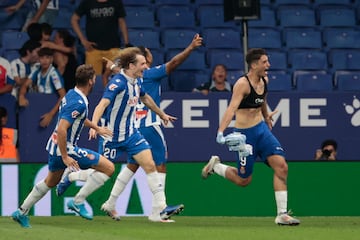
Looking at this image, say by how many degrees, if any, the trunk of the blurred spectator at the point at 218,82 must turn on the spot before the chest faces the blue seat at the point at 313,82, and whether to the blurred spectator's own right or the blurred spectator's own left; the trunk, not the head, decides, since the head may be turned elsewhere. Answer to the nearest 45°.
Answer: approximately 135° to the blurred spectator's own left

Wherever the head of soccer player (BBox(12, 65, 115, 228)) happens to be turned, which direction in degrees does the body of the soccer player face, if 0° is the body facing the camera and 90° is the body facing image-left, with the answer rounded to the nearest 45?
approximately 270°

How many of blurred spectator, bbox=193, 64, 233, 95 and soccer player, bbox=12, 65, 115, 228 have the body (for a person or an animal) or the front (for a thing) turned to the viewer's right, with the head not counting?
1

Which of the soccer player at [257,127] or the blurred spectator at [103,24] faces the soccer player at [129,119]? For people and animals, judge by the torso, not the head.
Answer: the blurred spectator

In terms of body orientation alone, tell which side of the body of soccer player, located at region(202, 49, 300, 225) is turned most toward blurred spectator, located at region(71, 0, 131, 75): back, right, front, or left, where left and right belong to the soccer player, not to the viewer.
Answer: back

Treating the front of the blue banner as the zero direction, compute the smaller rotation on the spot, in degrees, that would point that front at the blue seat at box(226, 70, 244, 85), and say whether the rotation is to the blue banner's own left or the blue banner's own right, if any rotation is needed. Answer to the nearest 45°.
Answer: approximately 180°

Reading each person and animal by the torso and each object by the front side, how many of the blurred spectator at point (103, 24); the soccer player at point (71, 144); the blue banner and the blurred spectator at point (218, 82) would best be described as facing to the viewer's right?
1

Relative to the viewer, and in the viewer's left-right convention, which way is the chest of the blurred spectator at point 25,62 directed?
facing the viewer and to the right of the viewer

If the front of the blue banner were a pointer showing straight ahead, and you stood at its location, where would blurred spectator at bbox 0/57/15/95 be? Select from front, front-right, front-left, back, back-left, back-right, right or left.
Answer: right
